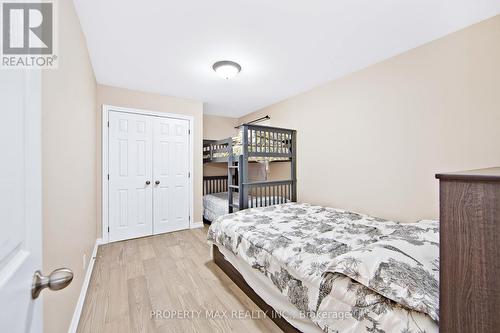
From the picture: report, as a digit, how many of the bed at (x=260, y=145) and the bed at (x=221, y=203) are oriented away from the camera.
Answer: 0

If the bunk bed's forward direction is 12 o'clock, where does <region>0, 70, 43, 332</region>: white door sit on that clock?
The white door is roughly at 1 o'clock from the bunk bed.

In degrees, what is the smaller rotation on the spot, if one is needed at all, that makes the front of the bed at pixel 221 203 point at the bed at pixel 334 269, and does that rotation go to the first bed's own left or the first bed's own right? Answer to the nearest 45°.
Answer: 0° — it already faces it

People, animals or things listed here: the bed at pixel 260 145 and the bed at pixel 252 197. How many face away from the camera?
0

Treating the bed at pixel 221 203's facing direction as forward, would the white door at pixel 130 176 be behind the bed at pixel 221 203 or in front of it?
in front
